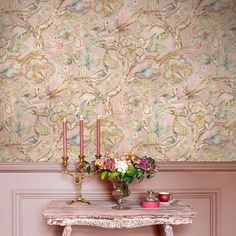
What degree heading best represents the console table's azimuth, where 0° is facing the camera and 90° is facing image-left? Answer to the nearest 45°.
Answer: approximately 0°
